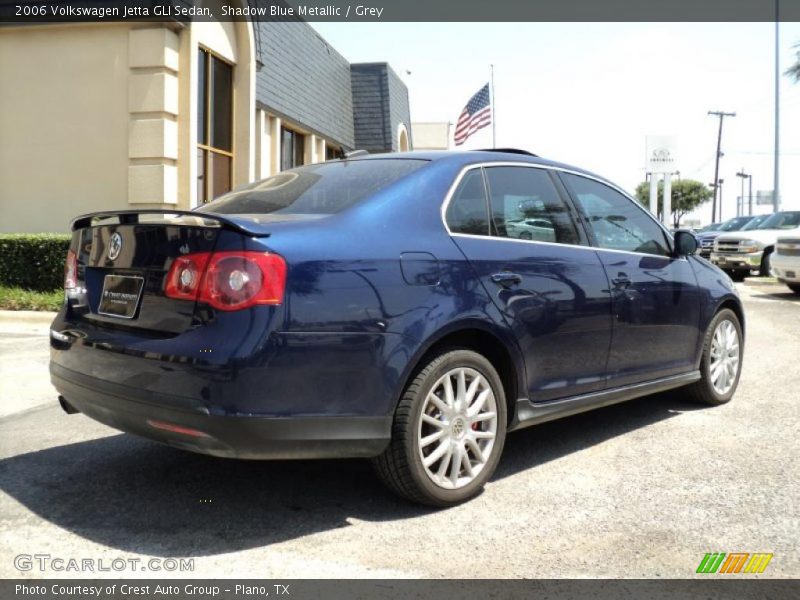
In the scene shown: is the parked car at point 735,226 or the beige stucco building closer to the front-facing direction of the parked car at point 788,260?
the beige stucco building

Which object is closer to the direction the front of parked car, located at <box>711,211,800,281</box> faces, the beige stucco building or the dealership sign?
the beige stucco building

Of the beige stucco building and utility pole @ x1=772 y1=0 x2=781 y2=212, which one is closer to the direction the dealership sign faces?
the beige stucco building

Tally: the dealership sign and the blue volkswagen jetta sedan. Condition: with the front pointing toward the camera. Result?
1

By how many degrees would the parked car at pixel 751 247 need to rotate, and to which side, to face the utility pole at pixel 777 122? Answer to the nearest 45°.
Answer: approximately 135° to its right

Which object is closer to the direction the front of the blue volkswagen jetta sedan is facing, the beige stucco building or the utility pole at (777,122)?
the utility pole

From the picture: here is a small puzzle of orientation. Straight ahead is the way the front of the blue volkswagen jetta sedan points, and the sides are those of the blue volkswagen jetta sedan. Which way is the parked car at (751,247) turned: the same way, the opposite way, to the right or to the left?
the opposite way

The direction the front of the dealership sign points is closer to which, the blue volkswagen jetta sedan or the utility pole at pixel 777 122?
the blue volkswagen jetta sedan
